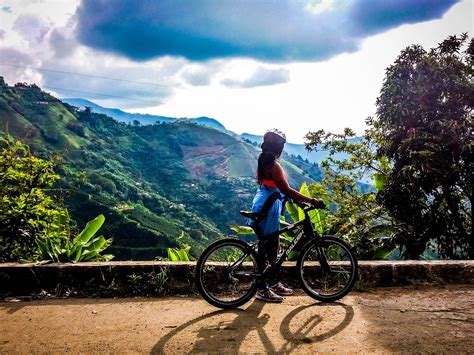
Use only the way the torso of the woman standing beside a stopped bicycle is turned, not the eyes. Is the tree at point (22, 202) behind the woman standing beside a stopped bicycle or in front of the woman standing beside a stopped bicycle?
behind

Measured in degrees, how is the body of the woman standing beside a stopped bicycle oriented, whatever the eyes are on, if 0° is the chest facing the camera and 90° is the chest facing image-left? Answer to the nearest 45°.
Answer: approximately 270°
